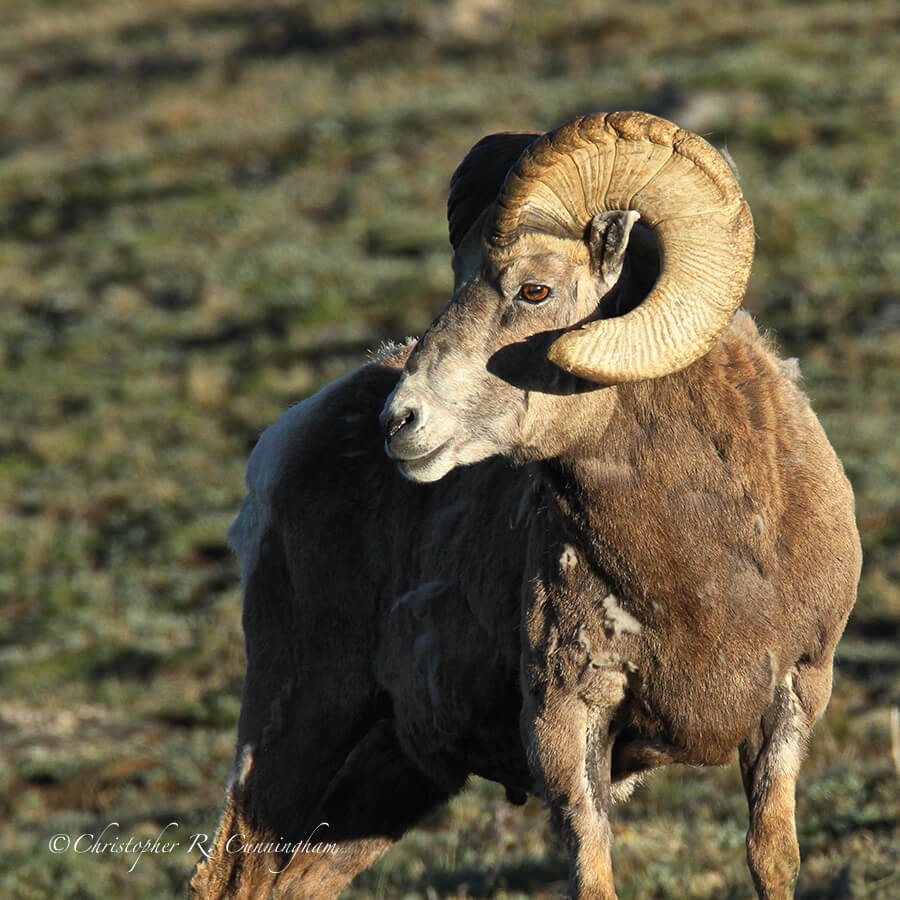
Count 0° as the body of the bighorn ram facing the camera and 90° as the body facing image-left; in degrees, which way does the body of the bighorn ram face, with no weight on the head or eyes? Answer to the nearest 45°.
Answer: approximately 315°
